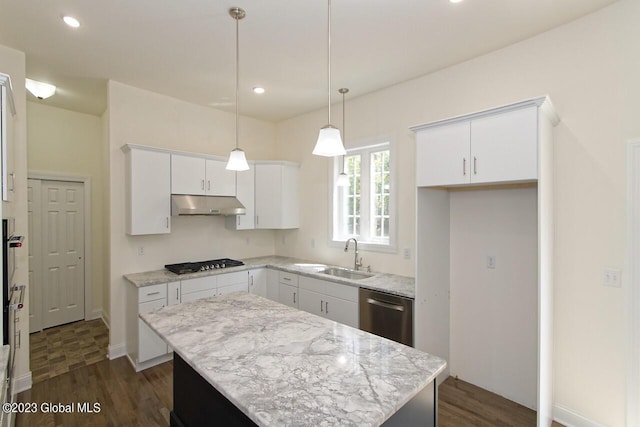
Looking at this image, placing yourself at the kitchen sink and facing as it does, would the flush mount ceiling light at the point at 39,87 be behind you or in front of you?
in front

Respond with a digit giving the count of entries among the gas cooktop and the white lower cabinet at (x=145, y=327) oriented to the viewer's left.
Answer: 0

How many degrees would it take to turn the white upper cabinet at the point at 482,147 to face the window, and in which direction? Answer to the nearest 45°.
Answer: approximately 90° to its right

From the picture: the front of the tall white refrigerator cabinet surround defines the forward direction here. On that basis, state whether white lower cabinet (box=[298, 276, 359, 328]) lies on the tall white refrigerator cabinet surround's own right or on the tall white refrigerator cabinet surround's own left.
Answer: on the tall white refrigerator cabinet surround's own right

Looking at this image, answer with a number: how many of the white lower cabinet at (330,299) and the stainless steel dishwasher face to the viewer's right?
0

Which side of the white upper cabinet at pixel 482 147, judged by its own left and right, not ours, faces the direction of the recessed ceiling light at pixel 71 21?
front

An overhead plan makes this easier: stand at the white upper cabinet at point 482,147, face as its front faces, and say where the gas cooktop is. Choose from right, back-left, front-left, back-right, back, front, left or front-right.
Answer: front-right

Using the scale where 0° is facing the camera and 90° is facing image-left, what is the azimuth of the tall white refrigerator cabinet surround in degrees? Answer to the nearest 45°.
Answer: approximately 45°

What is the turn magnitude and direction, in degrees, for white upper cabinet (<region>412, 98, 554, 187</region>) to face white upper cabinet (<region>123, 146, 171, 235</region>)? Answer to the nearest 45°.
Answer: approximately 45° to its right
